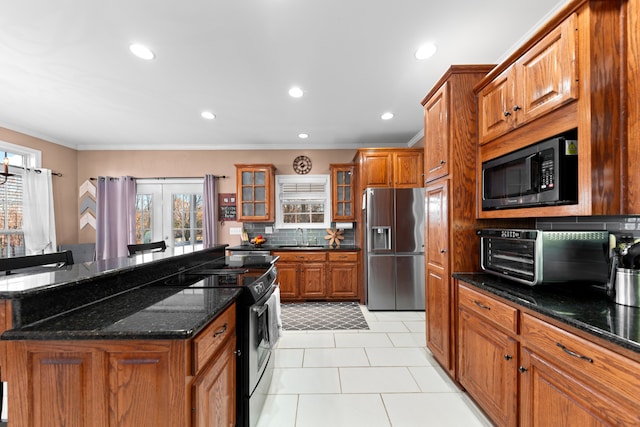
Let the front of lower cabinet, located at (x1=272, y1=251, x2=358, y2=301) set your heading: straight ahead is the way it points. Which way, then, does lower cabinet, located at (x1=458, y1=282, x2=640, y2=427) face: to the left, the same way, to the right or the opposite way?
to the right

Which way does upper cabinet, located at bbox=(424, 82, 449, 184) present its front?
to the viewer's left

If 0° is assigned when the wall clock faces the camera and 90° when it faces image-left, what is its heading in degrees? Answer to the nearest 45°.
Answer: approximately 0°

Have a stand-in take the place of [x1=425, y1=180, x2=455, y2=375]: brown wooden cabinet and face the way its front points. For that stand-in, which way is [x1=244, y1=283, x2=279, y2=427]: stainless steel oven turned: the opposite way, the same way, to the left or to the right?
the opposite way

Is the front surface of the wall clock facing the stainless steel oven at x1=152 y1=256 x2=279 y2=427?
yes

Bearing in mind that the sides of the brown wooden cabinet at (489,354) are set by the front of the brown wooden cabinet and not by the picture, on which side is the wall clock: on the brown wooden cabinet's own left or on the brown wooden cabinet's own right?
on the brown wooden cabinet's own right

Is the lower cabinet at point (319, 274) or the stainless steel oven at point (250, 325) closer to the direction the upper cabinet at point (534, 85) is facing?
the stainless steel oven

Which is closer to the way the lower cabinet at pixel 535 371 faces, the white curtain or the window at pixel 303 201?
the white curtain

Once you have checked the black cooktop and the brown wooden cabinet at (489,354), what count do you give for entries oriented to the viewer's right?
1

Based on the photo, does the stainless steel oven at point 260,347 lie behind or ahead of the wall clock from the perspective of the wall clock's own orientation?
ahead

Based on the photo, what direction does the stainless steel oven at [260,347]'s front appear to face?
to the viewer's right

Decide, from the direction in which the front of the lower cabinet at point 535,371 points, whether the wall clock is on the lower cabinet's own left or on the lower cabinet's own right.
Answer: on the lower cabinet's own right
